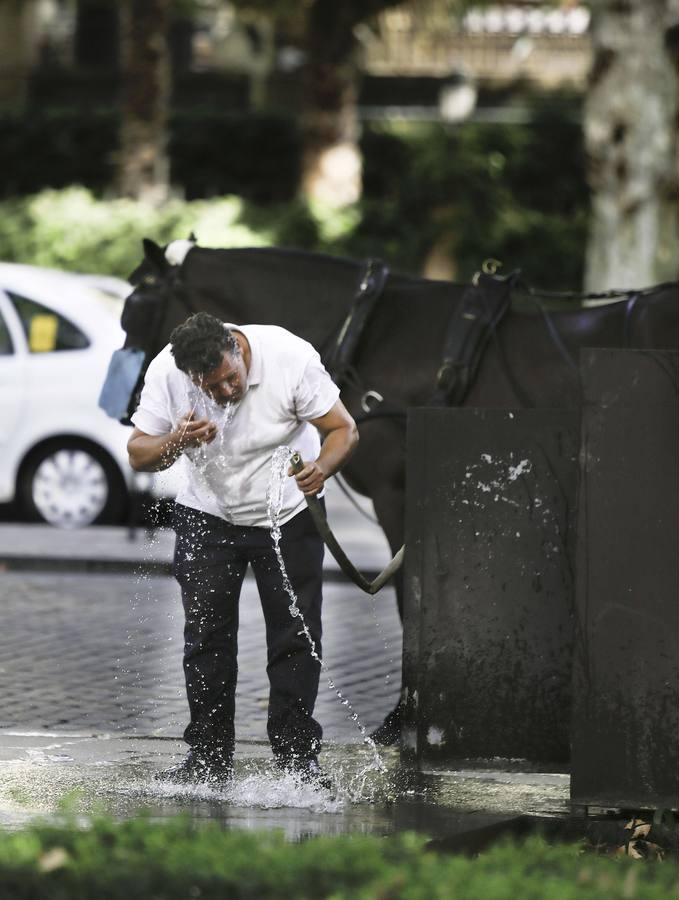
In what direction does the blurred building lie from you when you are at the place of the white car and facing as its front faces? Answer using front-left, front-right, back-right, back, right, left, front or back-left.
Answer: right

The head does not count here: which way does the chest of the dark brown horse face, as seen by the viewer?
to the viewer's left

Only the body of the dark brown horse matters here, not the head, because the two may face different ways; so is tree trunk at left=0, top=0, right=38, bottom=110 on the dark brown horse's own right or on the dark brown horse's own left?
on the dark brown horse's own right

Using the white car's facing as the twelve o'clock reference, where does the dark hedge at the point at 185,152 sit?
The dark hedge is roughly at 3 o'clock from the white car.

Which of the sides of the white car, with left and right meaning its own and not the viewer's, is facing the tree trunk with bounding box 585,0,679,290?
back

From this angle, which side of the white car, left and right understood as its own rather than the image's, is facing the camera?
left

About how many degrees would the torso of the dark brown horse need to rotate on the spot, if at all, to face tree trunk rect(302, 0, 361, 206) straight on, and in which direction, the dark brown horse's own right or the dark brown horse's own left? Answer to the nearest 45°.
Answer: approximately 90° to the dark brown horse's own right

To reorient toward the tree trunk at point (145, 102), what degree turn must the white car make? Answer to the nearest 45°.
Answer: approximately 90° to its right

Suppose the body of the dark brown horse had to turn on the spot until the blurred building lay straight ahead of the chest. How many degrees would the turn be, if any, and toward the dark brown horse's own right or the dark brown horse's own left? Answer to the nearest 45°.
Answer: approximately 90° to the dark brown horse's own right

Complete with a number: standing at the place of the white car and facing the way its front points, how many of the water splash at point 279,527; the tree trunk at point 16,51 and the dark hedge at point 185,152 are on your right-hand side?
2
